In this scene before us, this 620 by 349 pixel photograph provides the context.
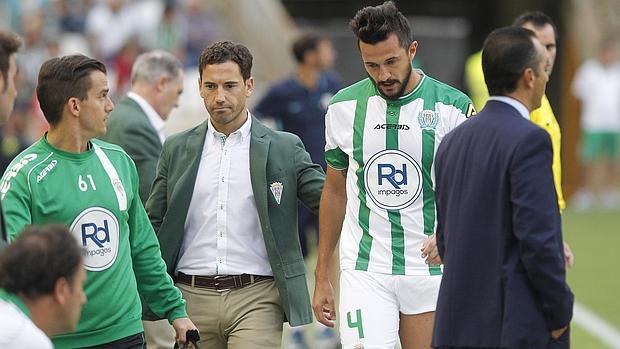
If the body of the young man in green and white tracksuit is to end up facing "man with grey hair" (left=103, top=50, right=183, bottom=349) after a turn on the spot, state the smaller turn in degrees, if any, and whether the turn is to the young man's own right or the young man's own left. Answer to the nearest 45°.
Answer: approximately 135° to the young man's own left

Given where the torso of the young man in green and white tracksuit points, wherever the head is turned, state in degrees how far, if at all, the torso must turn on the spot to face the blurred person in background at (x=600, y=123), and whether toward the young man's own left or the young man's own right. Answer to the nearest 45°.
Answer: approximately 90° to the young man's own left

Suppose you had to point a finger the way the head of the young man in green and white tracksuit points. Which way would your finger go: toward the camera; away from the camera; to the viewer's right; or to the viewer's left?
to the viewer's right

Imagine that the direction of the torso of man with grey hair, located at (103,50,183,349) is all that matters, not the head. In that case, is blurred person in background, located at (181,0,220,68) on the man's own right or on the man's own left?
on the man's own left

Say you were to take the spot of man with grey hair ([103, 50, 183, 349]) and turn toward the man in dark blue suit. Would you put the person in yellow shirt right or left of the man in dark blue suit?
left
